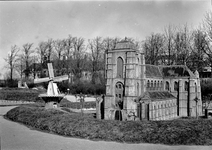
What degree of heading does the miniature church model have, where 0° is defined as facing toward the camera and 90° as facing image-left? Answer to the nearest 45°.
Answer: approximately 45°
